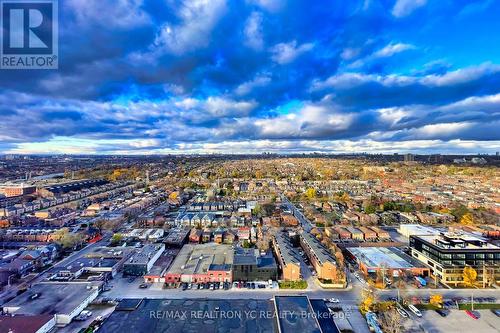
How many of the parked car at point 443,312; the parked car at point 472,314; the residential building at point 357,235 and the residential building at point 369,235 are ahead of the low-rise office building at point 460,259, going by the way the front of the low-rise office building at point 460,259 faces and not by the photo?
2

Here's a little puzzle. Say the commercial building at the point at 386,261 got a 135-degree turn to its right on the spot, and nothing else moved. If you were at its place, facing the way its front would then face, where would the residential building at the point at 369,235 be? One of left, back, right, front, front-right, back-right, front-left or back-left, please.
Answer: front-right

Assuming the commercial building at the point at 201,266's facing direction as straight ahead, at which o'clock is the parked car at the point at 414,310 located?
The parked car is roughly at 10 o'clock from the commercial building.

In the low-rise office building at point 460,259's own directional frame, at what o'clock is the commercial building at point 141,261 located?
The commercial building is roughly at 2 o'clock from the low-rise office building.

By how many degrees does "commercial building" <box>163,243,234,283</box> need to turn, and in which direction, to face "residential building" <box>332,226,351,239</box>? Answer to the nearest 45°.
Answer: approximately 135° to its left

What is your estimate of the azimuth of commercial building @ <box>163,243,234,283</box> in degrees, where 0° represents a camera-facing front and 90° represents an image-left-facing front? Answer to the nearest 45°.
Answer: approximately 0°

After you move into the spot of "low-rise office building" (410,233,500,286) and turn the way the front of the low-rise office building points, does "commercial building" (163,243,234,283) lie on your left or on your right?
on your right

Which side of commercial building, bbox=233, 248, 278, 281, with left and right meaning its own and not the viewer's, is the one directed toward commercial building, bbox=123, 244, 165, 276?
right

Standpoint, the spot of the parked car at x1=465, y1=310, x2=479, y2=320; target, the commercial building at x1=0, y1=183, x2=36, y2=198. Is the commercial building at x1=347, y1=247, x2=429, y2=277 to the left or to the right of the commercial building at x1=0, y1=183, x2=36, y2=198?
right

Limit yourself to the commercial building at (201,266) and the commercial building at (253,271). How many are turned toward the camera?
2
